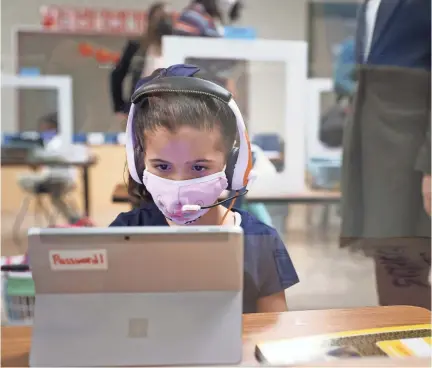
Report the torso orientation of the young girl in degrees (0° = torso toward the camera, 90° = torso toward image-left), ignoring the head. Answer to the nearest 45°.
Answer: approximately 0°

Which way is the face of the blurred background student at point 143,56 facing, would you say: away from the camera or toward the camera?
away from the camera

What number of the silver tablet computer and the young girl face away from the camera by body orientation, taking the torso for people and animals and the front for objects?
1

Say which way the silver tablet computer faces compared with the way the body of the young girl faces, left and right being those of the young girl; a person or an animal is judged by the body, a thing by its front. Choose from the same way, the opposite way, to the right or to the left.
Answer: the opposite way

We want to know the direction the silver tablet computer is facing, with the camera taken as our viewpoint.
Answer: facing away from the viewer
